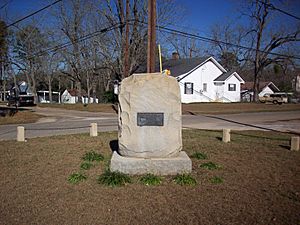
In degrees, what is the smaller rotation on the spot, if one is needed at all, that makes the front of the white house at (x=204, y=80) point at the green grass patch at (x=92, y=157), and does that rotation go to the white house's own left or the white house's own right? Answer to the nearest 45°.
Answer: approximately 45° to the white house's own right

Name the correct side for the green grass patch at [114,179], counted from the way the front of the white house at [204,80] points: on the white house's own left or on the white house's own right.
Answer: on the white house's own right

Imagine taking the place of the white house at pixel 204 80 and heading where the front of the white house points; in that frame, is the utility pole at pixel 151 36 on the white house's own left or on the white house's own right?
on the white house's own right

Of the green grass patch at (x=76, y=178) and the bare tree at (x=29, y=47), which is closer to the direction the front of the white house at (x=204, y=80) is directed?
the green grass patch

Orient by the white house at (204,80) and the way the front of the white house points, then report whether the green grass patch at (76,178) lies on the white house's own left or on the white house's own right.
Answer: on the white house's own right

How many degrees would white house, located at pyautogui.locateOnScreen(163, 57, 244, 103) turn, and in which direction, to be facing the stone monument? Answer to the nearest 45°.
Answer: approximately 45° to its right

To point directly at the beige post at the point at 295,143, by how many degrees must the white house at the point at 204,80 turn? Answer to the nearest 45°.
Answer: approximately 45° to its right

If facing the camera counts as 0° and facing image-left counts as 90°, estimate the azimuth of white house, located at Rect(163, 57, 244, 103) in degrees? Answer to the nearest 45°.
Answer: approximately 315°

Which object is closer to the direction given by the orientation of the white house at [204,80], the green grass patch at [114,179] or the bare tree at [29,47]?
the green grass patch
